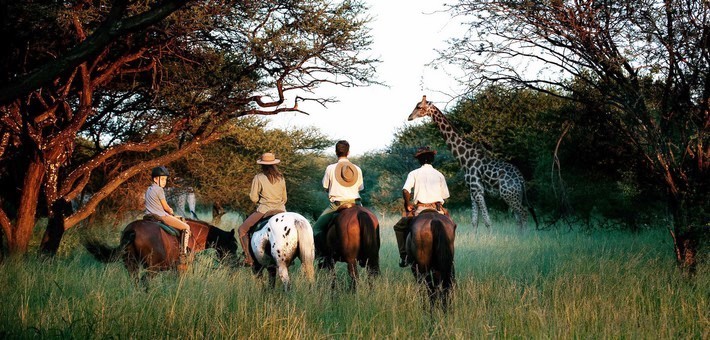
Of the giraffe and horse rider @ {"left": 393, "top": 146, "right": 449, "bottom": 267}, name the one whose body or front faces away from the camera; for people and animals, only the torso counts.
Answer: the horse rider

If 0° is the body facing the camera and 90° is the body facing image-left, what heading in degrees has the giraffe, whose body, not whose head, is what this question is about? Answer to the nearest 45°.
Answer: approximately 90°

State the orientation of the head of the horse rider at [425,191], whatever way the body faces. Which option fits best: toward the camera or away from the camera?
away from the camera

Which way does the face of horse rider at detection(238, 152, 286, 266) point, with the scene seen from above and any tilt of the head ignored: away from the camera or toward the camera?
away from the camera

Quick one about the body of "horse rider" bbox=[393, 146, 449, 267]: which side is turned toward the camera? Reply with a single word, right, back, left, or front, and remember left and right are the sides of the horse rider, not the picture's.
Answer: back

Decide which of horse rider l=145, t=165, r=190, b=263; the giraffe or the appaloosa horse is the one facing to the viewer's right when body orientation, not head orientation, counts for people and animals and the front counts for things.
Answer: the horse rider

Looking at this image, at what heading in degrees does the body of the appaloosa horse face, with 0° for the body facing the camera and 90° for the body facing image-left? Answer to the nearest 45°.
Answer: approximately 135°

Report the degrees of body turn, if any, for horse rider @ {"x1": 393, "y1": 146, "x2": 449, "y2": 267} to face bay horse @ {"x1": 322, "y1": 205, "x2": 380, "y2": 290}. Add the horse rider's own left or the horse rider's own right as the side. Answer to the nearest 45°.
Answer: approximately 90° to the horse rider's own left

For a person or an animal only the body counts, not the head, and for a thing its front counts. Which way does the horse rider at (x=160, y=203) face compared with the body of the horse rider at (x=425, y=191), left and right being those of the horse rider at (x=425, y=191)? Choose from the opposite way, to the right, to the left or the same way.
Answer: to the right

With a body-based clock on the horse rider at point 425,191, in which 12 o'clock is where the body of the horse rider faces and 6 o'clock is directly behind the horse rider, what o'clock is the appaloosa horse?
The appaloosa horse is roughly at 9 o'clock from the horse rider.

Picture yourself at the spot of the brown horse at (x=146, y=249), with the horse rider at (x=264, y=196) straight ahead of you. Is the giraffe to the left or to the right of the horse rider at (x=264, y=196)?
left

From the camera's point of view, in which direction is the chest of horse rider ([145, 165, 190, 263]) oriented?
to the viewer's right
